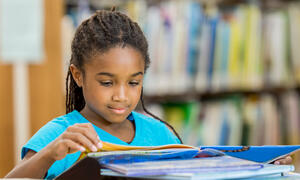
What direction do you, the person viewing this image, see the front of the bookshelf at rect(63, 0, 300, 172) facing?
facing the viewer

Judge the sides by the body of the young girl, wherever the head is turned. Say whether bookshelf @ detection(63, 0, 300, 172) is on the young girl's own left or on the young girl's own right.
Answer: on the young girl's own left

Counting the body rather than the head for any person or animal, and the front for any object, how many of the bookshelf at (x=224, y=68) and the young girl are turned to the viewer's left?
0

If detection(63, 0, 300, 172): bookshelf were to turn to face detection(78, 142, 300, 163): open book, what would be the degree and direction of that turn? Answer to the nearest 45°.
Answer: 0° — it already faces it

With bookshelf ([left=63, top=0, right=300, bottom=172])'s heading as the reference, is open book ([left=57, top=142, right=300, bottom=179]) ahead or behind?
ahead

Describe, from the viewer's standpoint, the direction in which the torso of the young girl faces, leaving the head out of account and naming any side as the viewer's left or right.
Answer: facing the viewer and to the right of the viewer
